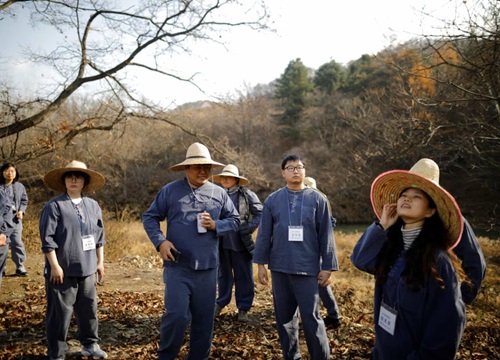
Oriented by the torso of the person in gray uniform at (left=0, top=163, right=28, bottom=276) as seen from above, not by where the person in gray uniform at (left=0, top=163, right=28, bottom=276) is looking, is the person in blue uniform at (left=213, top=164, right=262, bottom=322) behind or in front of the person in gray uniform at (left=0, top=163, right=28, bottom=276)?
in front

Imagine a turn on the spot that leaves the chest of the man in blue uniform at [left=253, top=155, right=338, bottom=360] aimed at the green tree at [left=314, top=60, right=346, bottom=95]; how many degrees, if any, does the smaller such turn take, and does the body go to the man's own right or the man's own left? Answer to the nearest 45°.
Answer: approximately 180°

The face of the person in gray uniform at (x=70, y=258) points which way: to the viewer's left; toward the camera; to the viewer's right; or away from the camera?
toward the camera

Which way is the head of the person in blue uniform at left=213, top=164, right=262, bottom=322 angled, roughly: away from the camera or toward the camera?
toward the camera

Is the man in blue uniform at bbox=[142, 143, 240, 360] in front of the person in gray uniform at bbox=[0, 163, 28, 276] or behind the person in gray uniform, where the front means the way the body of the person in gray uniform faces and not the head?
in front

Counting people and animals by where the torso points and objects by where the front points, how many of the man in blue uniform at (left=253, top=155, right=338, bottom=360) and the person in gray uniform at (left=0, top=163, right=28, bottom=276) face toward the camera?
2

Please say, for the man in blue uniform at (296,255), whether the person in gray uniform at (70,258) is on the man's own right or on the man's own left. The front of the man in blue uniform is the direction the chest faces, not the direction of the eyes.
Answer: on the man's own right

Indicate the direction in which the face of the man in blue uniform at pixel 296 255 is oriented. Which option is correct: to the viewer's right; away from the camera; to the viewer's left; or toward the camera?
toward the camera

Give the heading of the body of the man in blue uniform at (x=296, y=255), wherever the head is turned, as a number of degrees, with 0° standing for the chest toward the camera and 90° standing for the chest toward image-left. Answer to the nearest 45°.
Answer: approximately 0°

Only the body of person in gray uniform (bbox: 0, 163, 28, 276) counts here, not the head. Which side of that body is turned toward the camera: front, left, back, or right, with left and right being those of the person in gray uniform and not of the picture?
front

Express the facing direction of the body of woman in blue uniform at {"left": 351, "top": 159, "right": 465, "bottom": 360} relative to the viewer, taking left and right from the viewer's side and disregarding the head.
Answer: facing the viewer and to the left of the viewer

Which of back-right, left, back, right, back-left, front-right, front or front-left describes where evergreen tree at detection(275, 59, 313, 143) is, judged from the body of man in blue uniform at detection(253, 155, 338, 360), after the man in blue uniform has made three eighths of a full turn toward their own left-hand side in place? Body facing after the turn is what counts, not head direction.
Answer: front-left

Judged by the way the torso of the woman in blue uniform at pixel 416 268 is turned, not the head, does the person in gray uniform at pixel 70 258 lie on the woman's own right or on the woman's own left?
on the woman's own right

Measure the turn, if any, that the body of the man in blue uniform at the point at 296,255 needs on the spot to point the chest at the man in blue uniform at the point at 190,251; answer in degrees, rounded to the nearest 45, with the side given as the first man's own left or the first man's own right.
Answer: approximately 90° to the first man's own right
